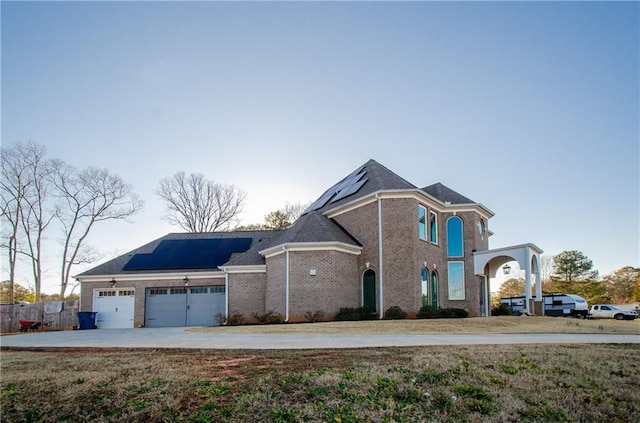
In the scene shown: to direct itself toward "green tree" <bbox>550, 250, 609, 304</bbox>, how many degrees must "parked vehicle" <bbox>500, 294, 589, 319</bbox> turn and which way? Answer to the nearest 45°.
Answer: approximately 90° to its left

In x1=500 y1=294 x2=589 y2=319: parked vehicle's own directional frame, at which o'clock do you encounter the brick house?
The brick house is roughly at 4 o'clock from the parked vehicle.

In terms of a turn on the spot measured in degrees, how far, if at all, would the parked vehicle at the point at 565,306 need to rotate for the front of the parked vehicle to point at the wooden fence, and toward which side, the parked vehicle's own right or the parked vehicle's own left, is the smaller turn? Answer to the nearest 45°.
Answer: approximately 135° to the parked vehicle's own right

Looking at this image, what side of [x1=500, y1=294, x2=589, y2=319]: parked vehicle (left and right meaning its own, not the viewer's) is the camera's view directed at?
right

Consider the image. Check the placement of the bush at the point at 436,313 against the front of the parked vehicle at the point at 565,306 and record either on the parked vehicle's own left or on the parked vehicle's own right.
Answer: on the parked vehicle's own right

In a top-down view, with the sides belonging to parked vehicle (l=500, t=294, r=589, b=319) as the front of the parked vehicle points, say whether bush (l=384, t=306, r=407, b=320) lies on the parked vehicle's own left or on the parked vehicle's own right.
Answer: on the parked vehicle's own right

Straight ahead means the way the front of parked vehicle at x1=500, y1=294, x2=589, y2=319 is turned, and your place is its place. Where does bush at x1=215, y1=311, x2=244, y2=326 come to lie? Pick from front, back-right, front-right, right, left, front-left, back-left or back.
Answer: back-right

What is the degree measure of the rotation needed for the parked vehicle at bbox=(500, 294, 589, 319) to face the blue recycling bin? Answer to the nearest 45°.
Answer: approximately 135° to its right
